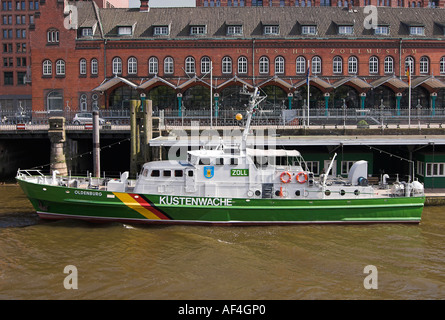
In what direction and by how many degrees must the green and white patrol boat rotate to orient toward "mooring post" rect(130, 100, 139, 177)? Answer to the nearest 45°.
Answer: approximately 45° to its right

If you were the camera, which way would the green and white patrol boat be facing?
facing to the left of the viewer

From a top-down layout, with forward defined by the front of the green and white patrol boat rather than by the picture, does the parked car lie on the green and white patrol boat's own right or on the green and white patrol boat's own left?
on the green and white patrol boat's own right

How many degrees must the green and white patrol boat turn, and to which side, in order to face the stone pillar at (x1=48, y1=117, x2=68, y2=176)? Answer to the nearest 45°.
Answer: approximately 45° to its right
